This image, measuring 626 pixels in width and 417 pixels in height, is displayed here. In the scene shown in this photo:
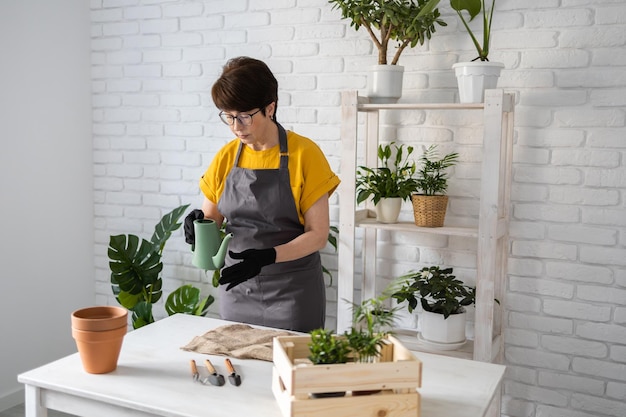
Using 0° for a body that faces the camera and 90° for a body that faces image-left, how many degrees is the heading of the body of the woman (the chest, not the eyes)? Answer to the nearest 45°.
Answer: approximately 45°

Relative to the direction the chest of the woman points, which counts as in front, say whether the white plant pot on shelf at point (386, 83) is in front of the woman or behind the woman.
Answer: behind

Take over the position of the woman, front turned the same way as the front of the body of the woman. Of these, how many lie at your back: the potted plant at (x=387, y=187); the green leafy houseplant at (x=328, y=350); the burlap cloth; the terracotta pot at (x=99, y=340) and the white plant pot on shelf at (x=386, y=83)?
2

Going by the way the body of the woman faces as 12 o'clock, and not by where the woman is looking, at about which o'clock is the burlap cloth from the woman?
The burlap cloth is roughly at 11 o'clock from the woman.

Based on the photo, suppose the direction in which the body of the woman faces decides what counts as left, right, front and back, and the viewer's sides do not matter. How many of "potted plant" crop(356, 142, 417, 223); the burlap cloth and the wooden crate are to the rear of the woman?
1

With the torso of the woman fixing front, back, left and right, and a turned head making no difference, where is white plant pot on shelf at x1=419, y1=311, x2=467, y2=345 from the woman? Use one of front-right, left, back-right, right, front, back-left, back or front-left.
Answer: back-left

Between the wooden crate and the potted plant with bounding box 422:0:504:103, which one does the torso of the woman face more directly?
the wooden crate

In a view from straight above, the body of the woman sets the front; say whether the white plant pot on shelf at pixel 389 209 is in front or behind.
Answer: behind

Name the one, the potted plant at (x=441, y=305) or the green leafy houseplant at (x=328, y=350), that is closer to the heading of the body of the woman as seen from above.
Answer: the green leafy houseplant

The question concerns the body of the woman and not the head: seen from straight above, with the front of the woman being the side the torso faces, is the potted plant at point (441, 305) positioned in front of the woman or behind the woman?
behind

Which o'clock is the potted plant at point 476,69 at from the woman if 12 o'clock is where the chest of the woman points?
The potted plant is roughly at 7 o'clock from the woman.

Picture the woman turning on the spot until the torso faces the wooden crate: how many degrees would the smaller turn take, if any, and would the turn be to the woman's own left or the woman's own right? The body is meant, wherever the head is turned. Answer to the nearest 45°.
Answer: approximately 45° to the woman's own left
